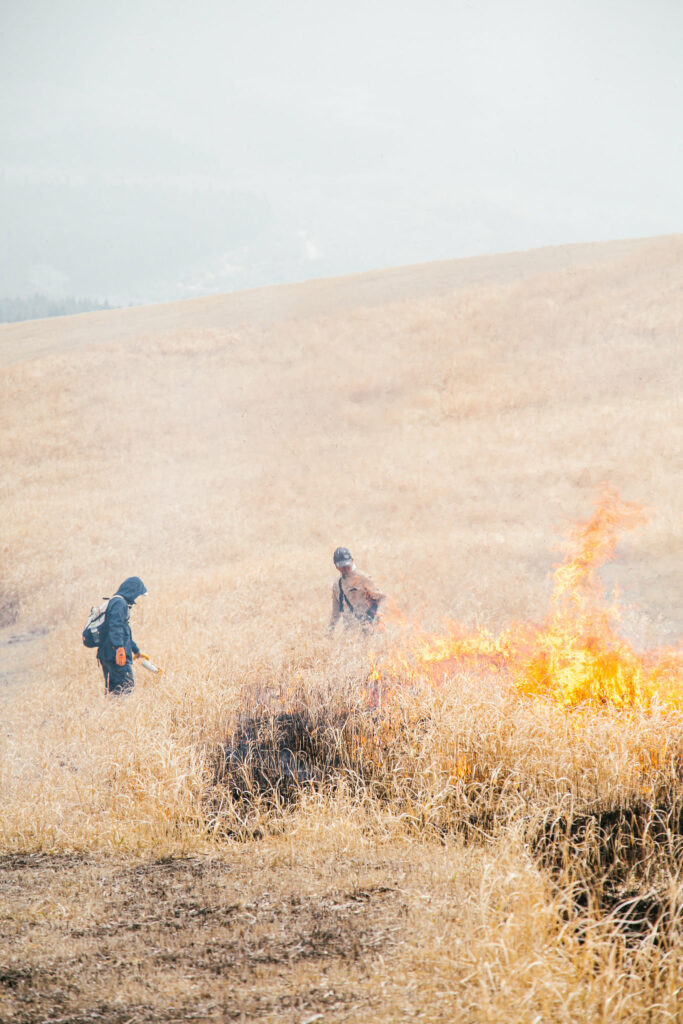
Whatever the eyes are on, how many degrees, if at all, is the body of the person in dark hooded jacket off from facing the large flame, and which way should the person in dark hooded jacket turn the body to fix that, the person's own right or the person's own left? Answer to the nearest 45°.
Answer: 0° — they already face it

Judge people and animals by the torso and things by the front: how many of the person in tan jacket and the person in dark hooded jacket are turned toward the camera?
1

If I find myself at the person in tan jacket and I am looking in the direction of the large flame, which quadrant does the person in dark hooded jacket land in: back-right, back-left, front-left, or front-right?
back-right

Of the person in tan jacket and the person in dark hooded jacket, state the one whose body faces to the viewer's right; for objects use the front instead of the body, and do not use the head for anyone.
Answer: the person in dark hooded jacket

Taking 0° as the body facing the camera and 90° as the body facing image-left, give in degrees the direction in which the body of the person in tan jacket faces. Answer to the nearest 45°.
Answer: approximately 0°

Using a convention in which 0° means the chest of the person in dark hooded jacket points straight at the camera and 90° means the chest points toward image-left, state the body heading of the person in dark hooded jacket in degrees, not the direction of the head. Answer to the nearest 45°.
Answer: approximately 270°

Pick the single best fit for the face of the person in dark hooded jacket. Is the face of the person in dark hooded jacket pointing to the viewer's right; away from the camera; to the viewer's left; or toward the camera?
to the viewer's right

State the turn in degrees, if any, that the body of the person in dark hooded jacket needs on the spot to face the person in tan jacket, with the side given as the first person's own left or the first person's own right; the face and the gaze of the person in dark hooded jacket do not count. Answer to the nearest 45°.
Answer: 0° — they already face them

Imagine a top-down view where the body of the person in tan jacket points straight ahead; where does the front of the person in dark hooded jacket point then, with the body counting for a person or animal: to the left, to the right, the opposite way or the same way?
to the left
